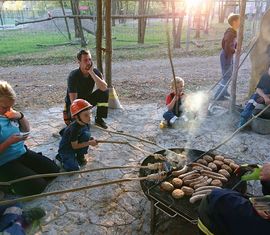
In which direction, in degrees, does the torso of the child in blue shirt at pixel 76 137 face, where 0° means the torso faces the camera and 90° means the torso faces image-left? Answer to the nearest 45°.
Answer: approximately 270°

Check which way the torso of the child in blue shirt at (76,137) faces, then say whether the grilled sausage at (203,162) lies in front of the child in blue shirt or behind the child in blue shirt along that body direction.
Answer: in front

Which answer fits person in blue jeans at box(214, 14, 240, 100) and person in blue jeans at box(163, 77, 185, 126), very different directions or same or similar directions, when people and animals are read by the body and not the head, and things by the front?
same or similar directions

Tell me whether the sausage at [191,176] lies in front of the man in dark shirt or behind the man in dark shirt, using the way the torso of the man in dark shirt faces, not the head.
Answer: in front

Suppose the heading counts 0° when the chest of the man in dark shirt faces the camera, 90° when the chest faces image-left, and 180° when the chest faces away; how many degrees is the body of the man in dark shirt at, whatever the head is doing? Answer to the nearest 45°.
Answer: approximately 315°
